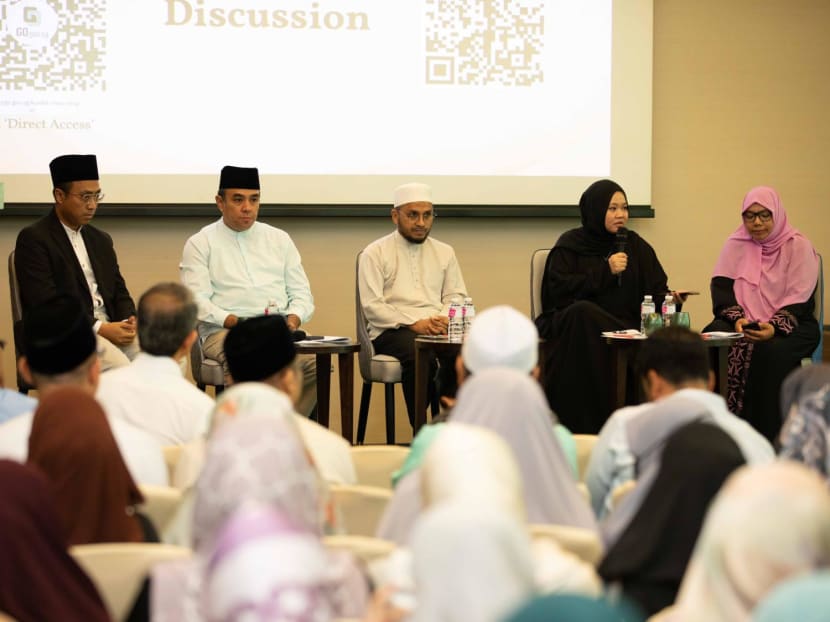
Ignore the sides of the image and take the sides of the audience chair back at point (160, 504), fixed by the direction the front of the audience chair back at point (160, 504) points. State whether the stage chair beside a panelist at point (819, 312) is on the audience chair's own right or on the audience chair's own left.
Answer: on the audience chair's own right

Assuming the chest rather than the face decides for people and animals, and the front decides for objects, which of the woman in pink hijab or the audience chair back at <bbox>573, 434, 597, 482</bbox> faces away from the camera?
the audience chair back

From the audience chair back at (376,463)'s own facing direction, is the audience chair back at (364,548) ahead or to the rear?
to the rear

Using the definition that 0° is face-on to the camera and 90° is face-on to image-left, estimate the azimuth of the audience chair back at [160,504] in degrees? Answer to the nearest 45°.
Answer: approximately 180°

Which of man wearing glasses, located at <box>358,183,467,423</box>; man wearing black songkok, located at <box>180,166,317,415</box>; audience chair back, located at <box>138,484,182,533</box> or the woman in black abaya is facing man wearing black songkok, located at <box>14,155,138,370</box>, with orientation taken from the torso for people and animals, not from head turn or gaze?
the audience chair back

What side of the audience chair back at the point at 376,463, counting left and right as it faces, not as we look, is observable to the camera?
back

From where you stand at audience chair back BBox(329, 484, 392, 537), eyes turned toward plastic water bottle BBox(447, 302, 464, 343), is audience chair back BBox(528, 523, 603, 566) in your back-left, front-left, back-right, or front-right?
back-right

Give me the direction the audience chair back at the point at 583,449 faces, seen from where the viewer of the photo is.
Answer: facing away from the viewer

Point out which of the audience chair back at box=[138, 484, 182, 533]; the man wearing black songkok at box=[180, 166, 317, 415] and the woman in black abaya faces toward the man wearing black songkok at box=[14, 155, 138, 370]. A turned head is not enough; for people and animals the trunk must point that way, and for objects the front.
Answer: the audience chair back
